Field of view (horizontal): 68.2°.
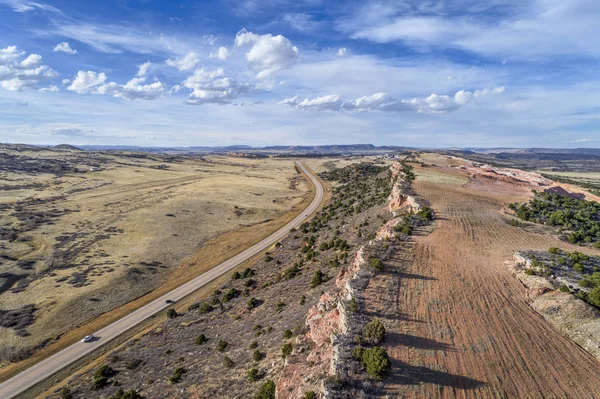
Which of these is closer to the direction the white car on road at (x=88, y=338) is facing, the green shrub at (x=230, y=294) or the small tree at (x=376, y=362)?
the small tree

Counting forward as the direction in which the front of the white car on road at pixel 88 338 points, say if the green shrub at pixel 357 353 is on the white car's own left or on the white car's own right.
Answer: on the white car's own left

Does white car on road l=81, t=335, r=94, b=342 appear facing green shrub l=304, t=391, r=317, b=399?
no

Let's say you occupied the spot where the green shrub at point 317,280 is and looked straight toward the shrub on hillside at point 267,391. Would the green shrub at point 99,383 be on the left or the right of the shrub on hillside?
right

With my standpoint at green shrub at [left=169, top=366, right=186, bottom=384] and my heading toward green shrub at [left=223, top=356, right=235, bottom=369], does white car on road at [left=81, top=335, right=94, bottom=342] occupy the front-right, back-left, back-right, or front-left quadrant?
back-left

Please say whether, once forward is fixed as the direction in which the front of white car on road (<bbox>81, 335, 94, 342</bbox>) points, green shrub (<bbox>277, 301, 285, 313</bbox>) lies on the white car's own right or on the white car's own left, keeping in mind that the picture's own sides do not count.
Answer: on the white car's own left

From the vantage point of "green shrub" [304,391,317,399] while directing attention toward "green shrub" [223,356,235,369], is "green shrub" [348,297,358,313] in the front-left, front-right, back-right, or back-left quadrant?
front-right

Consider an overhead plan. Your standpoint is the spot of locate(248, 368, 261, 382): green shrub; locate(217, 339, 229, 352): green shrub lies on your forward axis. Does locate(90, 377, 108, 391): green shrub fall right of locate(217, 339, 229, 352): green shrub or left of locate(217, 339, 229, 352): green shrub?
left

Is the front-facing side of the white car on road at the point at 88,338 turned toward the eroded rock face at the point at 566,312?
no

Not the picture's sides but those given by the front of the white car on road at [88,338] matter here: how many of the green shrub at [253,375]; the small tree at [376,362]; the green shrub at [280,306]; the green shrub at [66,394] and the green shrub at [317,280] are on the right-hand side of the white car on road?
0

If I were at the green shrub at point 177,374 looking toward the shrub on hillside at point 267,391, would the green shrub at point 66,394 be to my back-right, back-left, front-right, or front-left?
back-right

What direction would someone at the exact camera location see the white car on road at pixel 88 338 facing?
facing the viewer and to the left of the viewer

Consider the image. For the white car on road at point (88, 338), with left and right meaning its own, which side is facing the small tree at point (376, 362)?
left
